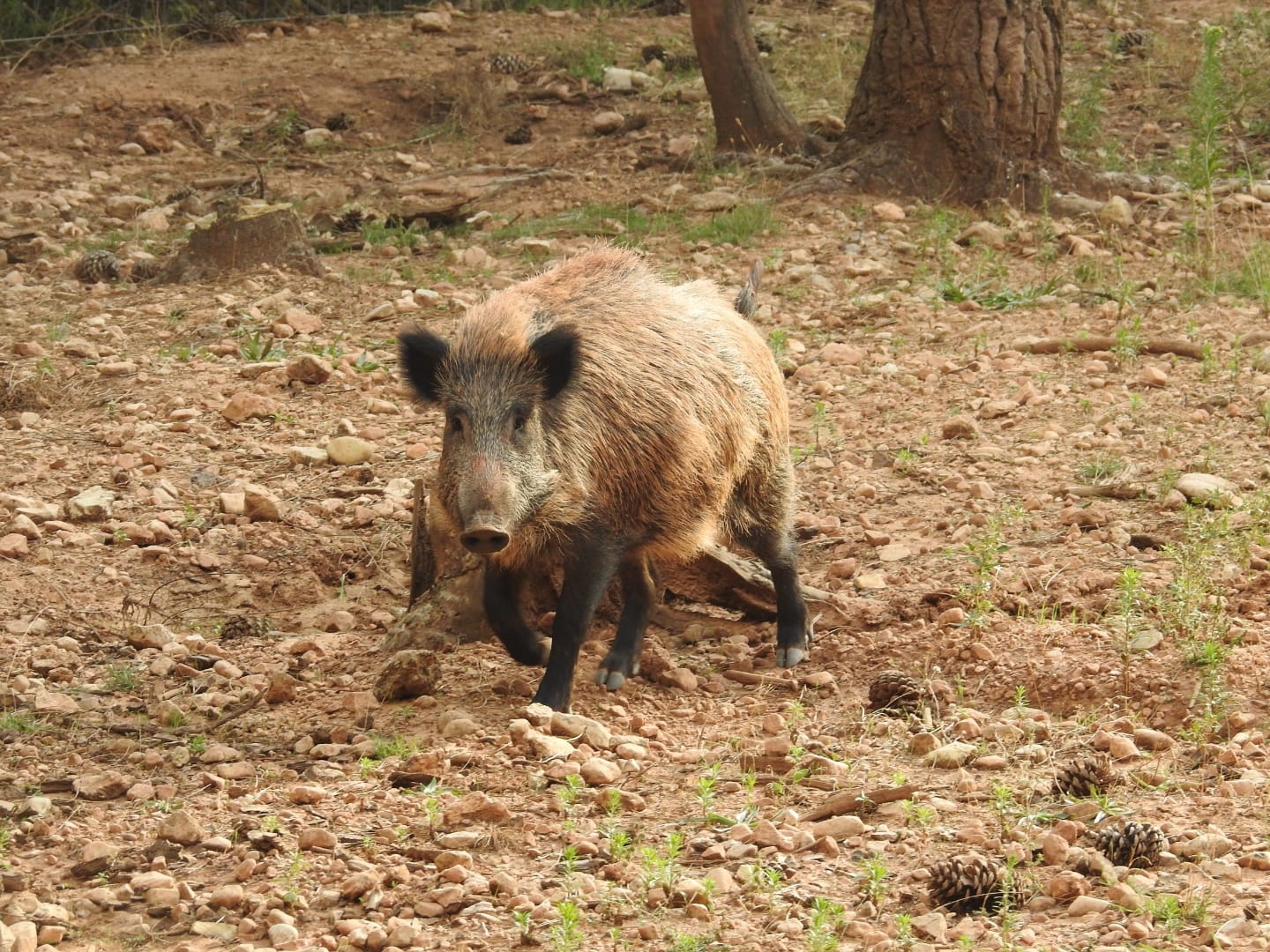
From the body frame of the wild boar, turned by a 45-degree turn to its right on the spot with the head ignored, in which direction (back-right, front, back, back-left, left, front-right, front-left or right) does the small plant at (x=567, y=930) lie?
left

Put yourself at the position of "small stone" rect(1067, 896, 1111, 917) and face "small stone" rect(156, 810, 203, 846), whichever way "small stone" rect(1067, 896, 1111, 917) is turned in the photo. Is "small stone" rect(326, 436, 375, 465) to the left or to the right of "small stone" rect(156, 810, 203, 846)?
right

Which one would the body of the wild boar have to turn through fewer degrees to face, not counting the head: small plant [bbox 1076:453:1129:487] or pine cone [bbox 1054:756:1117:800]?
the pine cone

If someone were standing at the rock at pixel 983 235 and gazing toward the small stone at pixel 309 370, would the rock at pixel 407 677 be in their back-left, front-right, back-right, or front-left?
front-left

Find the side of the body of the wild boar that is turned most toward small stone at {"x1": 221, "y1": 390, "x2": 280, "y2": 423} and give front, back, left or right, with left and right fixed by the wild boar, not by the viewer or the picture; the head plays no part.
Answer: right

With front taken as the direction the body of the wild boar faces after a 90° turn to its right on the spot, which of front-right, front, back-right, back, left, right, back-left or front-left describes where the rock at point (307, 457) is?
front

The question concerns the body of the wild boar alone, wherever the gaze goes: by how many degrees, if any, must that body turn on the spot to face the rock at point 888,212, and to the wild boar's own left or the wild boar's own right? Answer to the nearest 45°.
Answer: approximately 135° to the wild boar's own right

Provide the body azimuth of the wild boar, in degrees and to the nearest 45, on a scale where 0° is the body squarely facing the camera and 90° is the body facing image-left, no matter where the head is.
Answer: approximately 45°

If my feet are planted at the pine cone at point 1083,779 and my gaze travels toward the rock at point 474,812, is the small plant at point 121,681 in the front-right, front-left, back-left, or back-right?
front-right

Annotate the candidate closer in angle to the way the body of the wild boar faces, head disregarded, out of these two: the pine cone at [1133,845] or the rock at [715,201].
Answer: the pine cone

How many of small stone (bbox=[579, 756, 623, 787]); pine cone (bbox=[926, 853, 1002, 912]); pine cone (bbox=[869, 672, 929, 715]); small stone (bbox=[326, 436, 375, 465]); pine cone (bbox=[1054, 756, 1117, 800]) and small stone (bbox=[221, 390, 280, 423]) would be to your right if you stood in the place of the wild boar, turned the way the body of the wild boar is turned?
2

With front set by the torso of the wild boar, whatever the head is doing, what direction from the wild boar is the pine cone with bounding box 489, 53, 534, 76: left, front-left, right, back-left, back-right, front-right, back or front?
back-right

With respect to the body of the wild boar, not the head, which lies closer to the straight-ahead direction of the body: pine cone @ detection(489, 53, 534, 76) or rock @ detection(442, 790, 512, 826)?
the rock

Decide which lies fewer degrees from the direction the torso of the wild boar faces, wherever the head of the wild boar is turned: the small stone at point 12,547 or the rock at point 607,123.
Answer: the small stone

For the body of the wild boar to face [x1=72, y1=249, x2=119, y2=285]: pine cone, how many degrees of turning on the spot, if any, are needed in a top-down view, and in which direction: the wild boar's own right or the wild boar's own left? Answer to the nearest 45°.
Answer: approximately 90° to the wild boar's own right

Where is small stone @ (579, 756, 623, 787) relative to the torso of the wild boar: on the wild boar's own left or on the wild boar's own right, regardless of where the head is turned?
on the wild boar's own left

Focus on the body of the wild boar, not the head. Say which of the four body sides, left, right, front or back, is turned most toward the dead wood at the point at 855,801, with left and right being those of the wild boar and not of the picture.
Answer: left

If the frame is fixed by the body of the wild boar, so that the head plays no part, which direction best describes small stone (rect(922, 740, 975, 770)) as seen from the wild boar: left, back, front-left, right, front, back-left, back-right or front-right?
left

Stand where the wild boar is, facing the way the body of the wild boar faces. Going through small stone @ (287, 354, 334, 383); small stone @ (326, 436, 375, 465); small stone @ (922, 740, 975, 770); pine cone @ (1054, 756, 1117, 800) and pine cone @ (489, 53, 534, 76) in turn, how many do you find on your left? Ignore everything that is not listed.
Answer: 2

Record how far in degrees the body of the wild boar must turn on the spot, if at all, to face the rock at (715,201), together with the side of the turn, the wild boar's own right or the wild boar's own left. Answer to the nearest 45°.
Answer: approximately 135° to the wild boar's own right

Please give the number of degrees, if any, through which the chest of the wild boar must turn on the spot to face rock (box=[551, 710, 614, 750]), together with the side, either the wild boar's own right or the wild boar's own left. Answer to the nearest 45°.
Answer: approximately 45° to the wild boar's own left

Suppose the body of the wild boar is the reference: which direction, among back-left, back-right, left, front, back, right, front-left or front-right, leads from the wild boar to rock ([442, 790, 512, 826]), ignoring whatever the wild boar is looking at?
front-left
